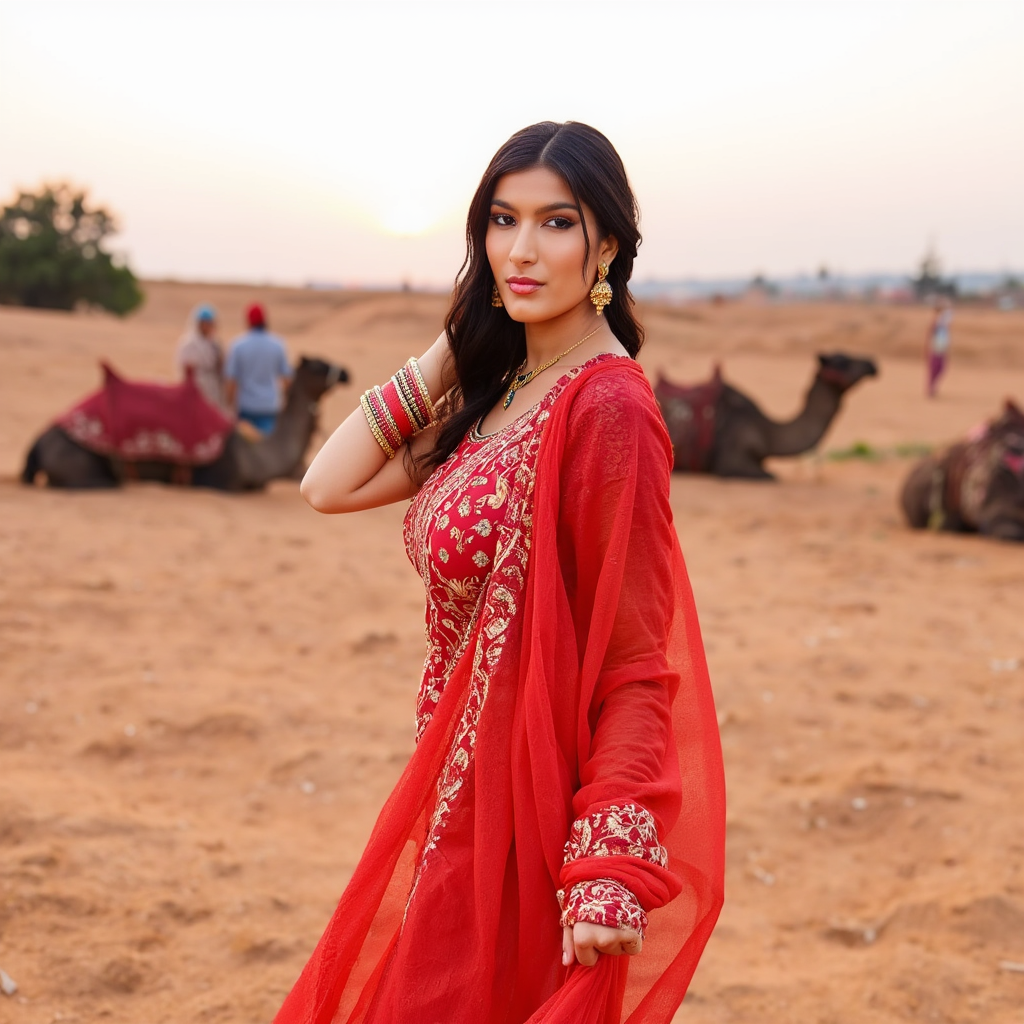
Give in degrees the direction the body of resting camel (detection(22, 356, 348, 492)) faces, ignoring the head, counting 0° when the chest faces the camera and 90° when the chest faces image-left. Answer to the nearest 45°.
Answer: approximately 270°

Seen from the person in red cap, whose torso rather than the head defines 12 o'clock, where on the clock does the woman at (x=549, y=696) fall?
The woman is roughly at 6 o'clock from the person in red cap.

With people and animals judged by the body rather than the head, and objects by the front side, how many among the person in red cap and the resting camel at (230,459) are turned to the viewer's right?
1

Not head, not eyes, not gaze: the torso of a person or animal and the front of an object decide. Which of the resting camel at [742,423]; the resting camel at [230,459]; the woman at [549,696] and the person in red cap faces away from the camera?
the person in red cap

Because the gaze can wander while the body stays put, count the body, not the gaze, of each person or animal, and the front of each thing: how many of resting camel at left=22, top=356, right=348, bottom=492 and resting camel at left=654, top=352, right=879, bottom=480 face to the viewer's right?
2

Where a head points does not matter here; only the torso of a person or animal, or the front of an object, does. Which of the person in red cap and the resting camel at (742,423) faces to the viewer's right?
the resting camel

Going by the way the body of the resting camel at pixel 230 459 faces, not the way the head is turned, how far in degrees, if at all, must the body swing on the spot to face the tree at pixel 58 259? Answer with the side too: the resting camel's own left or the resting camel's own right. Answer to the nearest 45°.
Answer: approximately 90° to the resting camel's own left

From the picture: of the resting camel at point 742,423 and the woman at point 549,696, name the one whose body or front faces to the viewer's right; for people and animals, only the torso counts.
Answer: the resting camel

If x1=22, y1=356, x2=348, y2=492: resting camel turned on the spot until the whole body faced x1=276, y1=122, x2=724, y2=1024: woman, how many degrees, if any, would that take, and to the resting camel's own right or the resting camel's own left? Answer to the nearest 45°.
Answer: approximately 90° to the resting camel's own right

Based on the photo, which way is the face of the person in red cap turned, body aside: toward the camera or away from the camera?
away from the camera

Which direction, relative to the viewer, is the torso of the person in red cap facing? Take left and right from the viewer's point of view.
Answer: facing away from the viewer

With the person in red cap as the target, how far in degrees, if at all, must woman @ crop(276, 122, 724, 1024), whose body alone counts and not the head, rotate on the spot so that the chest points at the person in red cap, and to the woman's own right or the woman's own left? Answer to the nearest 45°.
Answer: approximately 135° to the woman's own right

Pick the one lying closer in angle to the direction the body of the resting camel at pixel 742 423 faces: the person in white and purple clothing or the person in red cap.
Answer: the person in white and purple clothing

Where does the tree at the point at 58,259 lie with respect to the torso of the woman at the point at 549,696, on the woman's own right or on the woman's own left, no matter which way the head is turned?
on the woman's own right

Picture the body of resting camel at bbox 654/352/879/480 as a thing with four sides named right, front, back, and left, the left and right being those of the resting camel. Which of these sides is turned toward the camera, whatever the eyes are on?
right
